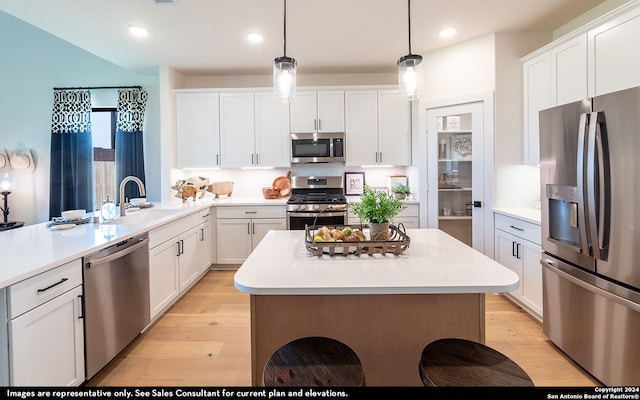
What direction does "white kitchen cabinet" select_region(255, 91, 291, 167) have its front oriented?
toward the camera

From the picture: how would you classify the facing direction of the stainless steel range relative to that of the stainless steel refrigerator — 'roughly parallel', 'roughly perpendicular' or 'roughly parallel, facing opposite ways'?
roughly perpendicular

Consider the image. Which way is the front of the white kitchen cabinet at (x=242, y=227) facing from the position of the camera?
facing the viewer

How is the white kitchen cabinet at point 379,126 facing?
toward the camera

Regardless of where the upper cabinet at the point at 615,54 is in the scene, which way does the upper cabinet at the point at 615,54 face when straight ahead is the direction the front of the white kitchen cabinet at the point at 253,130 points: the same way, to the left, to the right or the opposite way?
to the right

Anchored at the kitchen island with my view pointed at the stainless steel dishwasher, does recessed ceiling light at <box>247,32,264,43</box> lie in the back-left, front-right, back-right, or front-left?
front-right

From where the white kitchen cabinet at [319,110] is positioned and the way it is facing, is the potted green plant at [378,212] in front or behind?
in front

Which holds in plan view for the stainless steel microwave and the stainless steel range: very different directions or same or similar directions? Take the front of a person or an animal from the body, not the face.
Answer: same or similar directions

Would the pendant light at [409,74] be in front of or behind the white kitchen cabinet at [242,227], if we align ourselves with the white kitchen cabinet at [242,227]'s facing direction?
in front
